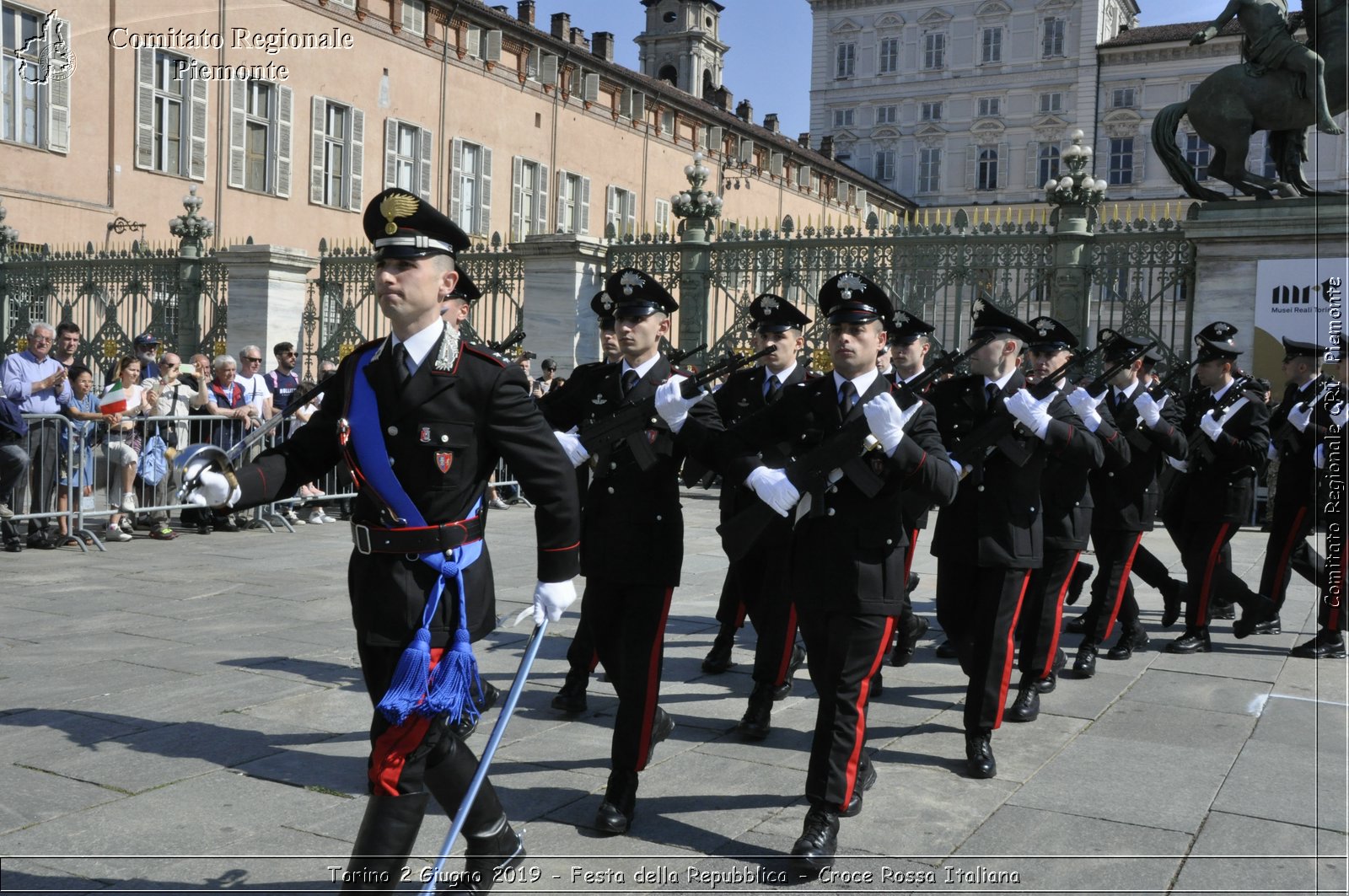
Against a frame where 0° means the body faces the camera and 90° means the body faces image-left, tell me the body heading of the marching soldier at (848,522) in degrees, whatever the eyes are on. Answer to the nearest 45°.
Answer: approximately 45°

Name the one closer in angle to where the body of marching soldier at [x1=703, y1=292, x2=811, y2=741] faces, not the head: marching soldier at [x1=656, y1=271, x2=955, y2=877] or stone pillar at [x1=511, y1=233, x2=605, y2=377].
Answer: the marching soldier

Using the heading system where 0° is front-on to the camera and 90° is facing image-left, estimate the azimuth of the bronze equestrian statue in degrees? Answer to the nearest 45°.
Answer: approximately 270°

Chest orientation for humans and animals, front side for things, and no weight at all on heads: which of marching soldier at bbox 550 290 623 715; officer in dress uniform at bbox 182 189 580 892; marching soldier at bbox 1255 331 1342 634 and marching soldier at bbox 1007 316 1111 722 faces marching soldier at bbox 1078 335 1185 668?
marching soldier at bbox 1255 331 1342 634

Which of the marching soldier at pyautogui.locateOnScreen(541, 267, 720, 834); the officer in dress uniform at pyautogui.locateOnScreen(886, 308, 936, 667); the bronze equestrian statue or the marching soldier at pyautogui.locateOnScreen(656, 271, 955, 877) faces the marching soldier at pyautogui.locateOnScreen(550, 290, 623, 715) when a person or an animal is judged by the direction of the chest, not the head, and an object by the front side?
the officer in dress uniform

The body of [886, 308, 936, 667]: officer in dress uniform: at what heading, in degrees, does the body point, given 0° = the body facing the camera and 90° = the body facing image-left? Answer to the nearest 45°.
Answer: approximately 45°

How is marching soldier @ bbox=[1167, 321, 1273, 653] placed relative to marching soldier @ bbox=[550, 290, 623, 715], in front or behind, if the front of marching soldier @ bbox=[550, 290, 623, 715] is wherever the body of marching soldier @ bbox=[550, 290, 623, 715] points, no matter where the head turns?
behind

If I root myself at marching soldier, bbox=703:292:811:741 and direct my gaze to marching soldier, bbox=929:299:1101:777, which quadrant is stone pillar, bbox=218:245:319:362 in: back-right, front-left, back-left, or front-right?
back-left

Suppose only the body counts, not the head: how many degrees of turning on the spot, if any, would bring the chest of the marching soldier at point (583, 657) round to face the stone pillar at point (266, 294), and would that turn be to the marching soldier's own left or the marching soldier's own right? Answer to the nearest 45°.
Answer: approximately 135° to the marching soldier's own right
